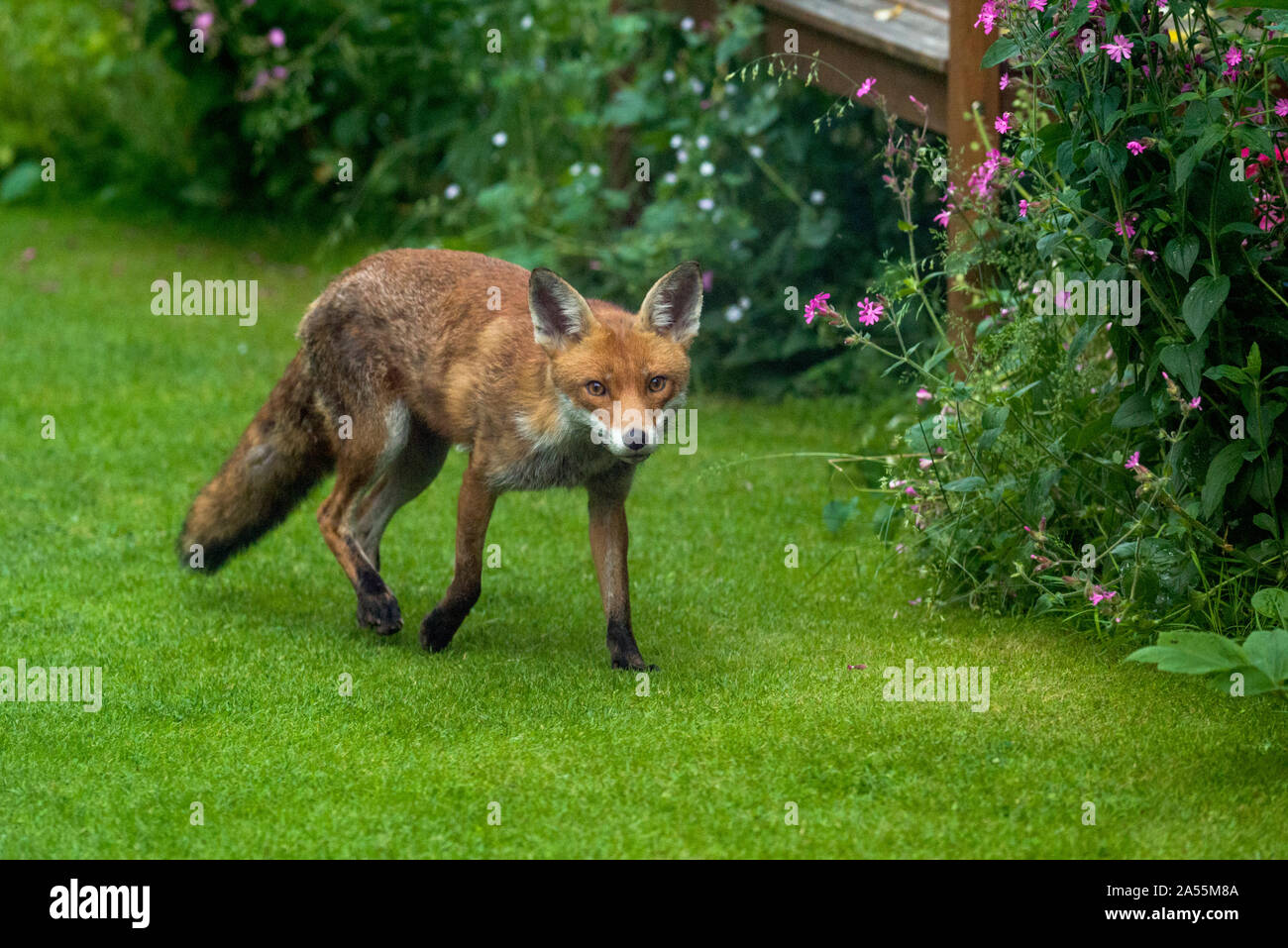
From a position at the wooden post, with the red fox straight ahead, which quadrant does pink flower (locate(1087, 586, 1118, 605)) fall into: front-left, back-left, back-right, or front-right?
front-left

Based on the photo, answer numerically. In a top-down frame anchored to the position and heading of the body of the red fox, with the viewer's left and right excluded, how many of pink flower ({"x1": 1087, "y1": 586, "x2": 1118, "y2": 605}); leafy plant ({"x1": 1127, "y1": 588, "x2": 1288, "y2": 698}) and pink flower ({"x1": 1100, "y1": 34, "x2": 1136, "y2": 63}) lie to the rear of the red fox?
0

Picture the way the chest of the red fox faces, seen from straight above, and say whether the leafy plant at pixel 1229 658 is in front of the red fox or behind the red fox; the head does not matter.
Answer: in front

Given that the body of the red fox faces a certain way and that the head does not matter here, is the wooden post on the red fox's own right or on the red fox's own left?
on the red fox's own left

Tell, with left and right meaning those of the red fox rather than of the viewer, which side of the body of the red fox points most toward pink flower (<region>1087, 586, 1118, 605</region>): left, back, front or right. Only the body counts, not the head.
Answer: front

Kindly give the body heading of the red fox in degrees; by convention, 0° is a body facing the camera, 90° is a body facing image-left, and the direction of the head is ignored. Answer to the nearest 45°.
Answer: approximately 315°

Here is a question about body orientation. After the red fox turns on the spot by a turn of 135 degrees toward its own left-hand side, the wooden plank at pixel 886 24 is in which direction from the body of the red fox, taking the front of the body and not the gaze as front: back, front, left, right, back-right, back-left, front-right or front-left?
front-right

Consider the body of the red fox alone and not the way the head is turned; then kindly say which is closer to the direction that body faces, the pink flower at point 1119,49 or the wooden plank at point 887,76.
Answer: the pink flower

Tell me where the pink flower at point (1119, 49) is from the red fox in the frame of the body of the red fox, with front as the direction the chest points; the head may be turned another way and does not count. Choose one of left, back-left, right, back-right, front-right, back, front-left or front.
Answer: front

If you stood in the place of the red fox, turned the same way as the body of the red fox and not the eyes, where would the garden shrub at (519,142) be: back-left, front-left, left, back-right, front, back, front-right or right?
back-left

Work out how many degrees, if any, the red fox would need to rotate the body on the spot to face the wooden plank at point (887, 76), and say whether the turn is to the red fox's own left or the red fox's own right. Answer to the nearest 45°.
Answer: approximately 90° to the red fox's own left
